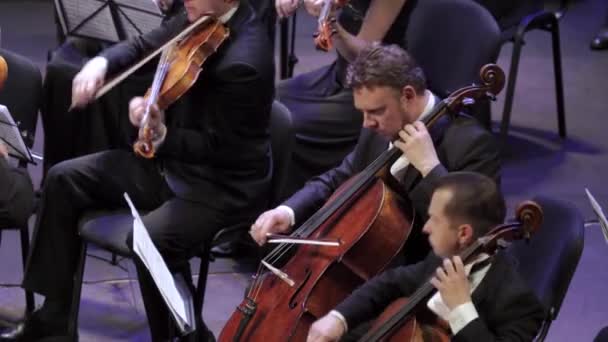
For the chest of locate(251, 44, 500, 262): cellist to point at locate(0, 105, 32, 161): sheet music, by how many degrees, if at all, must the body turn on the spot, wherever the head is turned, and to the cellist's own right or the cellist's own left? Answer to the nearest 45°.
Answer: approximately 45° to the cellist's own right

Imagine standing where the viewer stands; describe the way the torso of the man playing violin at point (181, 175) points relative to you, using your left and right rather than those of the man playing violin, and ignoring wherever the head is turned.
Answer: facing to the left of the viewer

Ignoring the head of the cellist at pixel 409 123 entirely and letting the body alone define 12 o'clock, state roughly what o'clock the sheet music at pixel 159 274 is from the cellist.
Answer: The sheet music is roughly at 12 o'clock from the cellist.

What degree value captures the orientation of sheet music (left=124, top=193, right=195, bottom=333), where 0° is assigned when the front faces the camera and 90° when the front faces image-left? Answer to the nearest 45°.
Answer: approximately 270°

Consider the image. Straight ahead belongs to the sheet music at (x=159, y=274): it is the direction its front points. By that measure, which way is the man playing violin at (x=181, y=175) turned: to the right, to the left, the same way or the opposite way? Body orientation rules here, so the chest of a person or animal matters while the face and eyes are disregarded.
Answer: the opposite way

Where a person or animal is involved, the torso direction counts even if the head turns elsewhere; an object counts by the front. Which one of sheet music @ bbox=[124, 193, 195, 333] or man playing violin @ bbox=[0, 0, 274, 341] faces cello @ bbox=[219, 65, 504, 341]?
the sheet music

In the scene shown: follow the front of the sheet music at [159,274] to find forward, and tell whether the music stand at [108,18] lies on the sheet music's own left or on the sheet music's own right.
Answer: on the sheet music's own left

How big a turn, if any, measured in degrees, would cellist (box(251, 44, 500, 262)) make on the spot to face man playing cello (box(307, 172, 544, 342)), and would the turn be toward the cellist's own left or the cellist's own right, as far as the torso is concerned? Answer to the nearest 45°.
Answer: approximately 45° to the cellist's own left
